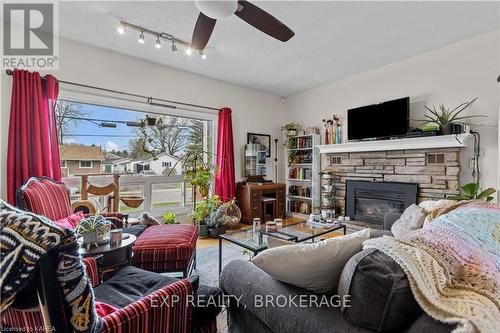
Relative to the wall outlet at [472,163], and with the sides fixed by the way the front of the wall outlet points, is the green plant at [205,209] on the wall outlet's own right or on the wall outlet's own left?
on the wall outlet's own right

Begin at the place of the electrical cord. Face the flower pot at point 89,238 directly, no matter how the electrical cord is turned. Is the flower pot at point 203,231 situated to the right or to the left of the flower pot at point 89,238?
right

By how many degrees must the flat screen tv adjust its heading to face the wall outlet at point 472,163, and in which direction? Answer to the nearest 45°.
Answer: approximately 135° to its left

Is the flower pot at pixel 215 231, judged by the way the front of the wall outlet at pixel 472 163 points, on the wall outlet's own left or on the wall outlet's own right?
on the wall outlet's own right

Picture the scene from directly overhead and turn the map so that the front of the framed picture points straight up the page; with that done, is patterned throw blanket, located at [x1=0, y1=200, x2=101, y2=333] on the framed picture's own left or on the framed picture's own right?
on the framed picture's own right

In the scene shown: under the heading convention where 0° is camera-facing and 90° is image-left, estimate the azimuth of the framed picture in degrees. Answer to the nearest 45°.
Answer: approximately 315°

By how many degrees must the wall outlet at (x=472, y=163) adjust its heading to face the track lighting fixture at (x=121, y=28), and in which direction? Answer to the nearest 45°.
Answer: approximately 45° to its right

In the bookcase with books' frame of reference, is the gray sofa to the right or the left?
on its left

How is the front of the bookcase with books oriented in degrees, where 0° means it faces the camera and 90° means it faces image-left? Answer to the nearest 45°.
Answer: approximately 45°
